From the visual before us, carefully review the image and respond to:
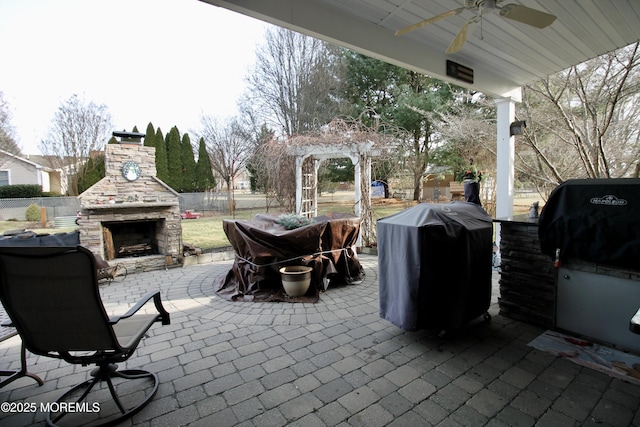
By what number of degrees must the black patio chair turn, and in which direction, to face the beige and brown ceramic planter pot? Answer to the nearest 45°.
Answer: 0° — it already faces it

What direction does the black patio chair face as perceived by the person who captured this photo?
facing away from the viewer and to the right of the viewer

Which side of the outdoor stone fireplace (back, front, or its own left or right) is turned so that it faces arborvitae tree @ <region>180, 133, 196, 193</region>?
back

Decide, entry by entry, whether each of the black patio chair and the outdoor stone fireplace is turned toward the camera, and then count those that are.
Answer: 1

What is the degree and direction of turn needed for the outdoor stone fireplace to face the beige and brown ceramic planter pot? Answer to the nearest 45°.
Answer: approximately 45° to its left

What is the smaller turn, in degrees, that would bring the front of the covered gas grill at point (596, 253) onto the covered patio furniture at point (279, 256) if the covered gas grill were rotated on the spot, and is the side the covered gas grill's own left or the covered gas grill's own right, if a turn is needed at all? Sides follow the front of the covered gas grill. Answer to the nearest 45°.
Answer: approximately 45° to the covered gas grill's own right

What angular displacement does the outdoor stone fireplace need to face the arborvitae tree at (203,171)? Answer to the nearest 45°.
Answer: approximately 180°
